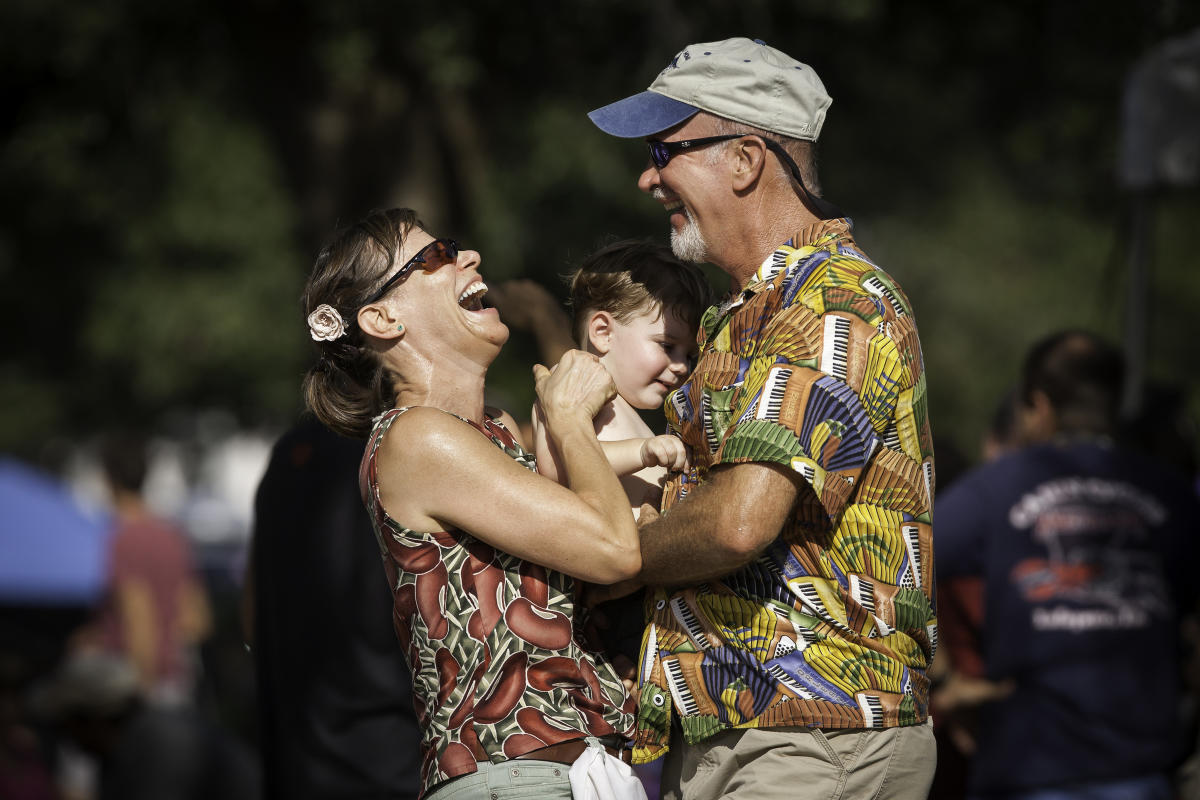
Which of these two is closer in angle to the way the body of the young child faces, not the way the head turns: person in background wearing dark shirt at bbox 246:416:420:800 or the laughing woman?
the laughing woman

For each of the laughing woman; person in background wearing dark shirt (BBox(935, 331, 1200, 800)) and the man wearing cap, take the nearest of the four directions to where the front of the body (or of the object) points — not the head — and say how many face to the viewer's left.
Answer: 1

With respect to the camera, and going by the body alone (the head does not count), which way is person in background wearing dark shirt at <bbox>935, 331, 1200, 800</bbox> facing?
away from the camera

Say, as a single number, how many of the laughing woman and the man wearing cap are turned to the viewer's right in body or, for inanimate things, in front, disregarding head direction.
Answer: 1

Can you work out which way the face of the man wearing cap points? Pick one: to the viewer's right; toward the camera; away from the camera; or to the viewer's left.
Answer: to the viewer's left

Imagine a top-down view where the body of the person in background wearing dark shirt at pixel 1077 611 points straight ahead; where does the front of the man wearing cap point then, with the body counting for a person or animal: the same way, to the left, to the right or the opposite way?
to the left

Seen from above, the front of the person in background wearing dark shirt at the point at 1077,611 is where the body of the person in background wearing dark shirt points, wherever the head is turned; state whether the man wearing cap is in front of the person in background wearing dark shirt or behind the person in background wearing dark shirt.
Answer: behind

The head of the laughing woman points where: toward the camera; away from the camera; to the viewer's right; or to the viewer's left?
to the viewer's right

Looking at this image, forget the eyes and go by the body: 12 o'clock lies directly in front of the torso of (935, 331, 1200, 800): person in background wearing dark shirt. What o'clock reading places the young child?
The young child is roughly at 7 o'clock from the person in background wearing dark shirt.

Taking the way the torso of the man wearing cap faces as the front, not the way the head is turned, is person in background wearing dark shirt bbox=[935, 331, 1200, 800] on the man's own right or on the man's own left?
on the man's own right

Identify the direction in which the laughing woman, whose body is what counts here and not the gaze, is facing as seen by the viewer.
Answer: to the viewer's right

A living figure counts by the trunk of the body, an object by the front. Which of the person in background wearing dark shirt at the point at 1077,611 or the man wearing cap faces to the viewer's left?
the man wearing cap

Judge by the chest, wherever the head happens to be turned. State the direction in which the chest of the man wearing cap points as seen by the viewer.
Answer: to the viewer's left

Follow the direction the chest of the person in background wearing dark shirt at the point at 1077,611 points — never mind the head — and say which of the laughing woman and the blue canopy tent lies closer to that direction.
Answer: the blue canopy tent
